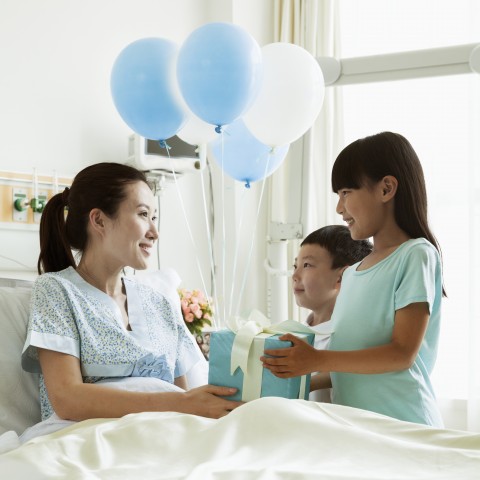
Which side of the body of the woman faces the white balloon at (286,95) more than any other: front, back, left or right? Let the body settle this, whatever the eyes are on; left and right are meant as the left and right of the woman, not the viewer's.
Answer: left

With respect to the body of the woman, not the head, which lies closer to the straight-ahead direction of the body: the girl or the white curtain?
the girl

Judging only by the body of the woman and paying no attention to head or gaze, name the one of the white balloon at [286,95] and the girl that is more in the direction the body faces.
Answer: the girl

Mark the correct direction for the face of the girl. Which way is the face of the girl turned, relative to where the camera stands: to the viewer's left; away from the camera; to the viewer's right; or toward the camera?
to the viewer's left

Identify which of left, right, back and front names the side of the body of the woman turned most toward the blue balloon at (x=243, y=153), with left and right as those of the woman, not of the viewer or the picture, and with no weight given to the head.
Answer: left

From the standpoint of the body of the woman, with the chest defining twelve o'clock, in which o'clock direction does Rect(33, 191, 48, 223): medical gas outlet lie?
The medical gas outlet is roughly at 7 o'clock from the woman.

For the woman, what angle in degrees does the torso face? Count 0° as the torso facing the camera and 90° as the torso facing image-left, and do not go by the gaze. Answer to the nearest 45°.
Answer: approximately 315°
